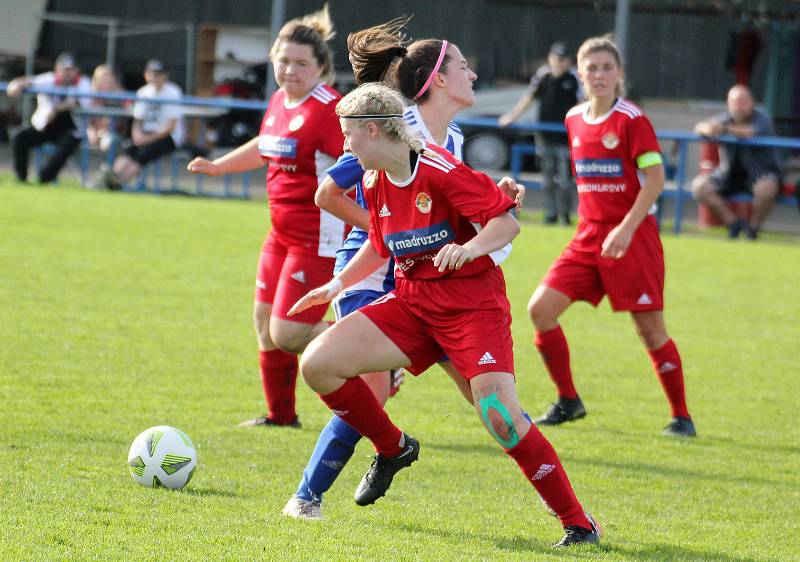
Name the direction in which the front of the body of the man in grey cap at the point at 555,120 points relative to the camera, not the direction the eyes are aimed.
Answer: toward the camera

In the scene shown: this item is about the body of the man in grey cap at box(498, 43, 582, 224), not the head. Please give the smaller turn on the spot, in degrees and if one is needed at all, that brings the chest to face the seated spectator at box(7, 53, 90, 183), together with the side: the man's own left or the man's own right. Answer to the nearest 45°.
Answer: approximately 90° to the man's own right

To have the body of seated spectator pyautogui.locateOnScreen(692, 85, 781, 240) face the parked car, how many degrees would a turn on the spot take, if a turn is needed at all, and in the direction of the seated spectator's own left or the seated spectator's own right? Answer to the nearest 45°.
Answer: approximately 135° to the seated spectator's own right

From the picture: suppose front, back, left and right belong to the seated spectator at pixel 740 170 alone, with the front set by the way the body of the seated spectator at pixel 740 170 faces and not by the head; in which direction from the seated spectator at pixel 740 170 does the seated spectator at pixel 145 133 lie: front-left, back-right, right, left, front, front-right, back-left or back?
right

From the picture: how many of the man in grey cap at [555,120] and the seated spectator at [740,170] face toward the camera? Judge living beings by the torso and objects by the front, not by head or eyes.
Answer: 2

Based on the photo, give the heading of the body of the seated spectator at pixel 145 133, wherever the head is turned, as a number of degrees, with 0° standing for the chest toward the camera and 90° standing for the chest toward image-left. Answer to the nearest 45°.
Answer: approximately 45°

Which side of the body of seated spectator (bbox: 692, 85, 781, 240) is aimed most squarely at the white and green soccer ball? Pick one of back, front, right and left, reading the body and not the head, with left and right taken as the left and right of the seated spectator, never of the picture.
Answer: front

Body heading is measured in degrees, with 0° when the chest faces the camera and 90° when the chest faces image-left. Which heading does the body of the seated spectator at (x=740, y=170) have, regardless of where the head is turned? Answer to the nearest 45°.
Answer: approximately 0°
